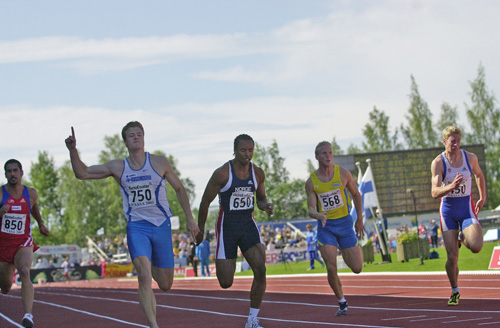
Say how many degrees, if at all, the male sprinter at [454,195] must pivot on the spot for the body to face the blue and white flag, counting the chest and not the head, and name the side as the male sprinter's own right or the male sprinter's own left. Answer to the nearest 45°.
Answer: approximately 180°

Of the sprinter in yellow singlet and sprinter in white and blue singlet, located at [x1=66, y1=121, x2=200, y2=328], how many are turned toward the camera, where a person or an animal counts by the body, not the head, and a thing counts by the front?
2

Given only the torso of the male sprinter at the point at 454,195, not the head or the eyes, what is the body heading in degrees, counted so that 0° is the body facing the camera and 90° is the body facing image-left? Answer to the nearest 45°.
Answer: approximately 0°

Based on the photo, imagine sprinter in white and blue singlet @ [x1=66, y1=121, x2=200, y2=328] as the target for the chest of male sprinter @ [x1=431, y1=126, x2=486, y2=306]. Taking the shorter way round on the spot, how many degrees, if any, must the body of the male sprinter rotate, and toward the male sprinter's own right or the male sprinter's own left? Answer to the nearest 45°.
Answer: approximately 45° to the male sprinter's own right

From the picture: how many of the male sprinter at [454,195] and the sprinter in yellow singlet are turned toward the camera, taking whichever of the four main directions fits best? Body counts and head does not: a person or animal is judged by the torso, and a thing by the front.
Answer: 2

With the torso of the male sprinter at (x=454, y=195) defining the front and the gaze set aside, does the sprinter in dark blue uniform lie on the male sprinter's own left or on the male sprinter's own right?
on the male sprinter's own right

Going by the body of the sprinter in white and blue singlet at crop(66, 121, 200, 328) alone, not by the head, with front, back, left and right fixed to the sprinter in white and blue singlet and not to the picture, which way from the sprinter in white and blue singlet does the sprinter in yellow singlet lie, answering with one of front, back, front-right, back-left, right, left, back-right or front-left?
back-left

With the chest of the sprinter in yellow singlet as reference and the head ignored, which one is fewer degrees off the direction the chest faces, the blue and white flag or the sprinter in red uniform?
the sprinter in red uniform

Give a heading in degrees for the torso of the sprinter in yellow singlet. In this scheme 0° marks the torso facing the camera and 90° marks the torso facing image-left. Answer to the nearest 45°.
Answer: approximately 0°
